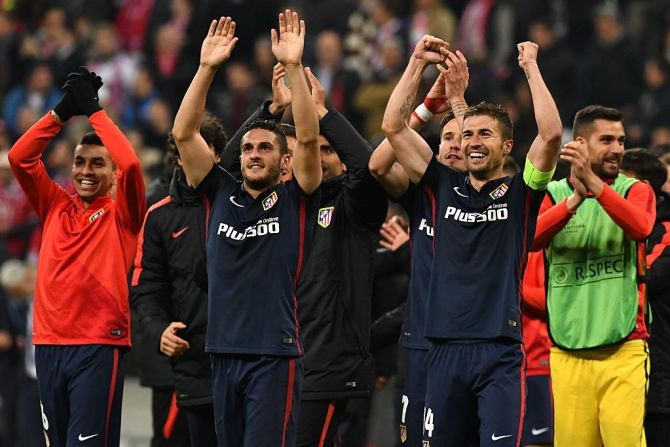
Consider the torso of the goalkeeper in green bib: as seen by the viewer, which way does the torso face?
toward the camera

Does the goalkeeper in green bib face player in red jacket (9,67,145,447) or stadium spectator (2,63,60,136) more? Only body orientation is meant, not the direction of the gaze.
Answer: the player in red jacket

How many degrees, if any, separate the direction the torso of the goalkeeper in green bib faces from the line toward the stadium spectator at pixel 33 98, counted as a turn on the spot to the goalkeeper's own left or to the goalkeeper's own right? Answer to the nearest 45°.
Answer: approximately 135° to the goalkeeper's own right

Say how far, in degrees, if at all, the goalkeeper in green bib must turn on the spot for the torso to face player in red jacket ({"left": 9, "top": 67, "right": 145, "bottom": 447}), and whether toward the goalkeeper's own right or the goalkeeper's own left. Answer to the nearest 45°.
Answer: approximately 90° to the goalkeeper's own right
